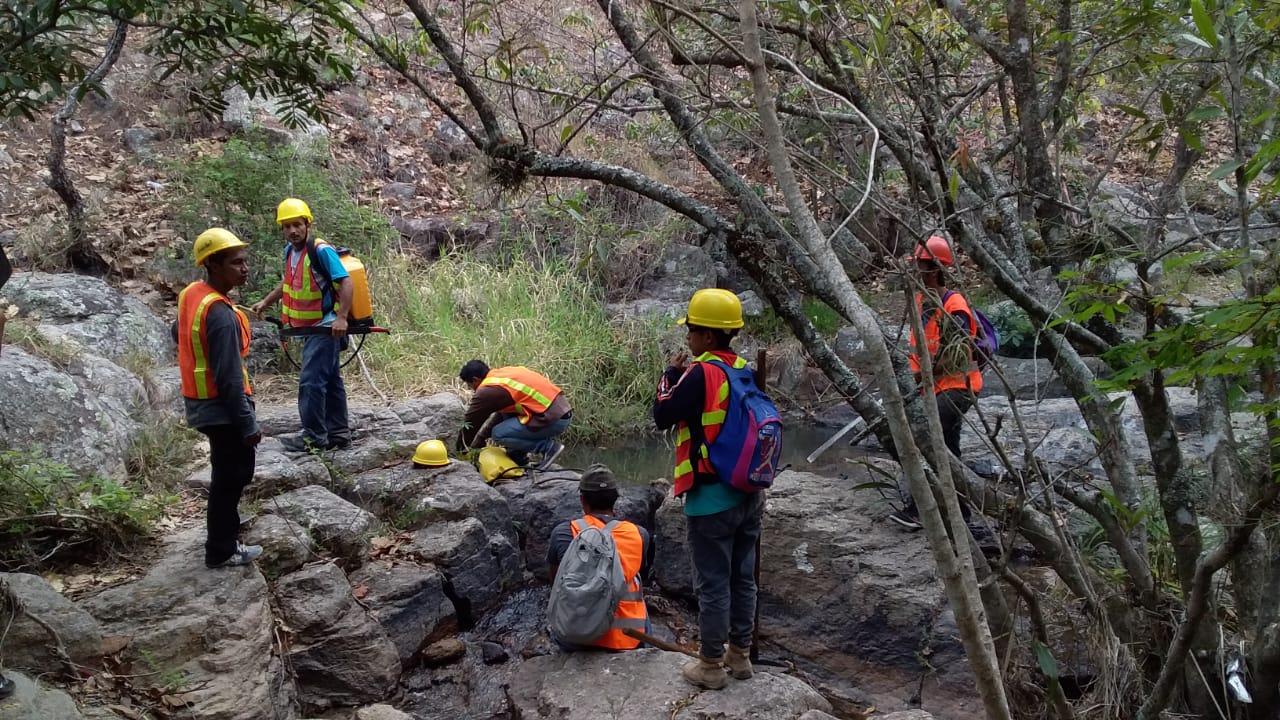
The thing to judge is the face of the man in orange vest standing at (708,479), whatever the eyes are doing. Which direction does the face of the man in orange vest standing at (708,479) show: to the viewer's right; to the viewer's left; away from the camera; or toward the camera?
to the viewer's left

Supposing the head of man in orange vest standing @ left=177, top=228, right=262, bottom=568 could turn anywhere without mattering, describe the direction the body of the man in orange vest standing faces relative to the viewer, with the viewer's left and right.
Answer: facing to the right of the viewer

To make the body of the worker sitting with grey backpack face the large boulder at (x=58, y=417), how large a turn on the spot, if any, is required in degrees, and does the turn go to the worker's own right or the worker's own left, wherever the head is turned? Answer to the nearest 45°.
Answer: approximately 90° to the worker's own left

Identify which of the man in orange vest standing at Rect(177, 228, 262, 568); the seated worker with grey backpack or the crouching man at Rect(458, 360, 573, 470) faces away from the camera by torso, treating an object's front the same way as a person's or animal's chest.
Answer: the seated worker with grey backpack

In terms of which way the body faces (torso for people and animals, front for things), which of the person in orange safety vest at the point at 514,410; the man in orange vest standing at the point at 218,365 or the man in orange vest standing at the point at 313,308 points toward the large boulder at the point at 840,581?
the man in orange vest standing at the point at 218,365

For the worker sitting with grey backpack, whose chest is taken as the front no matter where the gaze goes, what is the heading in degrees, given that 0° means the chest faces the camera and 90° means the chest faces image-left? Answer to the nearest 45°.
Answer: approximately 180°

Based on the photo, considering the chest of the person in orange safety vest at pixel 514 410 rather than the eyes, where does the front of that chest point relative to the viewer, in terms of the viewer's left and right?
facing to the left of the viewer
